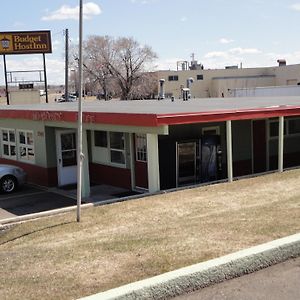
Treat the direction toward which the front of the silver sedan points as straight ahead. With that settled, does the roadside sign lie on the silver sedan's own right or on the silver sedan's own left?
on the silver sedan's own left

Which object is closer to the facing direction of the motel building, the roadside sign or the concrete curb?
the concrete curb

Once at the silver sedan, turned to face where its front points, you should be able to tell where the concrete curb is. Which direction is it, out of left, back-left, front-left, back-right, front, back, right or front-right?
right

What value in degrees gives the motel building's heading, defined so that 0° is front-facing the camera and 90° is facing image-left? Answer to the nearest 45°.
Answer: approximately 45°

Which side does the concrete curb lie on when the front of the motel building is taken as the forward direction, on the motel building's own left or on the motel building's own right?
on the motel building's own left

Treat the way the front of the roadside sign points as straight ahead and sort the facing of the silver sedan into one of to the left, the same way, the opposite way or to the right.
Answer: to the left

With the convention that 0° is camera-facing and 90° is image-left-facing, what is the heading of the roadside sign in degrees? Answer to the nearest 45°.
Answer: approximately 0°

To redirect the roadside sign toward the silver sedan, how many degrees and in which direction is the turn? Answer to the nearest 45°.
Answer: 0° — it already faces it

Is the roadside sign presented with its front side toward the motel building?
yes

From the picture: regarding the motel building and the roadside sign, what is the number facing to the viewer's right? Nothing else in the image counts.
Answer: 0

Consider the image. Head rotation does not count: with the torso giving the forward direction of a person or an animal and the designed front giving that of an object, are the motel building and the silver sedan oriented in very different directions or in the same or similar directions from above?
very different directions

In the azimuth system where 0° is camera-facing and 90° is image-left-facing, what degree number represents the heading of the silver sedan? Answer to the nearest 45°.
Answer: approximately 270°
